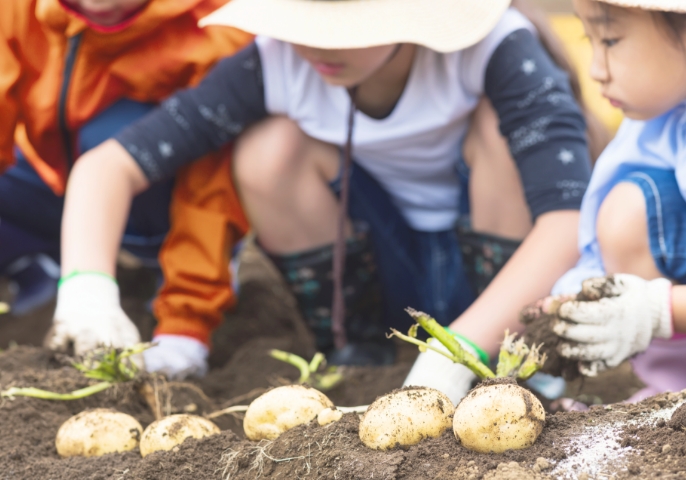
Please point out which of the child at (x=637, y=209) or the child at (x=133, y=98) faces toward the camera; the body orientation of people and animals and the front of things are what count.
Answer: the child at (x=133, y=98)

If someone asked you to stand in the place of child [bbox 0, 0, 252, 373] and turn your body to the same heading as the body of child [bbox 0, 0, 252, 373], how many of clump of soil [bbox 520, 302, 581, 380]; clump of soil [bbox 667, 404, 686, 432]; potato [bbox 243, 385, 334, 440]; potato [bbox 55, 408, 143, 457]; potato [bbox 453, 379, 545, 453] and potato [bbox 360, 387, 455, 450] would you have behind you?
0

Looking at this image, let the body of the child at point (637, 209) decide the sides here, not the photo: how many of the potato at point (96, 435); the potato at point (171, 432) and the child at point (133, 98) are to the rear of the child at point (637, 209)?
0

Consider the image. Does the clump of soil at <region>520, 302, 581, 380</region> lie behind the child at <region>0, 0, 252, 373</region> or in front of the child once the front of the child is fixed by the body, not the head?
in front

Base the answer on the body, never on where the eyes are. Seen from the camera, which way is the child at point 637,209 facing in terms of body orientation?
to the viewer's left

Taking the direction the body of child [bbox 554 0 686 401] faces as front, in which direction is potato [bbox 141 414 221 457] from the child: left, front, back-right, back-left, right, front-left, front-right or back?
front-left

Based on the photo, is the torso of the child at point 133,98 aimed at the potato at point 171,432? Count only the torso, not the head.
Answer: yes

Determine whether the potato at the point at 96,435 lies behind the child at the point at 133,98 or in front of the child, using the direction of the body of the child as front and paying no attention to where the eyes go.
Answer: in front

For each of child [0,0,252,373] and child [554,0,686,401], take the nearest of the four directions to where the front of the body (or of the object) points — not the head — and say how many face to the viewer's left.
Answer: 1

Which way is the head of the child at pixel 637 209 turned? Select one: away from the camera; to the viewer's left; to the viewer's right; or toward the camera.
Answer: to the viewer's left

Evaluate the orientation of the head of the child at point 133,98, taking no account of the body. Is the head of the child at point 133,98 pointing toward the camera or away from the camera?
toward the camera

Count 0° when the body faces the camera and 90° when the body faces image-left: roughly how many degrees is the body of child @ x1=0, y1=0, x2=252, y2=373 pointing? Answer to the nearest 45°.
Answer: approximately 0°
